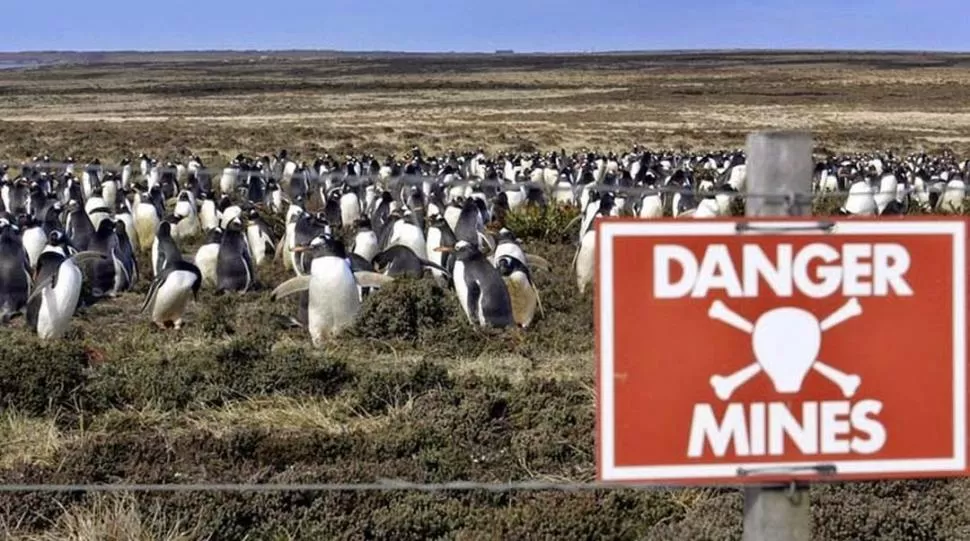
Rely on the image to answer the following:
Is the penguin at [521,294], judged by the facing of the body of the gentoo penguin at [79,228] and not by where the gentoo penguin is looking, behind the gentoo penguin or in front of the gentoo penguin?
behind

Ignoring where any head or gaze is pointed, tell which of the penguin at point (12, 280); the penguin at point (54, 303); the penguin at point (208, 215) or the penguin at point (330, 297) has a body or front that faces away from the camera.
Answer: the penguin at point (12, 280)

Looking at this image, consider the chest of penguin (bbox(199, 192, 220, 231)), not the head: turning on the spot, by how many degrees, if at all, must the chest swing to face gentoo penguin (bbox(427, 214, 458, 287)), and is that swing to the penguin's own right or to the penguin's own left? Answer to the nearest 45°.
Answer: approximately 45° to the penguin's own left

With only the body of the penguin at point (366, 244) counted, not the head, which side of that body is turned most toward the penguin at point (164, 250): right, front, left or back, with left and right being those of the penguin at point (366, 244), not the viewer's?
right

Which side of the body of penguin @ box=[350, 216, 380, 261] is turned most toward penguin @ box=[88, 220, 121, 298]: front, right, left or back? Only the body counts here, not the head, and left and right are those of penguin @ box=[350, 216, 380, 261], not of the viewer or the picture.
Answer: right

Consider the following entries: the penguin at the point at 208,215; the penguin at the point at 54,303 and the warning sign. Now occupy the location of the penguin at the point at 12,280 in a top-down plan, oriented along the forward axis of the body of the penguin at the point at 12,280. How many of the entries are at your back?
2

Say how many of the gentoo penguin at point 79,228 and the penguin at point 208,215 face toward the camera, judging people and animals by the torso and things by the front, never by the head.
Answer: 1

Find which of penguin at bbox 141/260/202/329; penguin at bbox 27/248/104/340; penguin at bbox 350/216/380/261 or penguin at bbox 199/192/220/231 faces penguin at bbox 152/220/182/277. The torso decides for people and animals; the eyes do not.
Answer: penguin at bbox 199/192/220/231

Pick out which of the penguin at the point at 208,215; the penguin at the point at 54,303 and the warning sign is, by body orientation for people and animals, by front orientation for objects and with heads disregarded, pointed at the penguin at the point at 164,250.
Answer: the penguin at the point at 208,215

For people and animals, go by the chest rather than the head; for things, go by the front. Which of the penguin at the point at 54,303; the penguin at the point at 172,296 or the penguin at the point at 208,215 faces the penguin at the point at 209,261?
the penguin at the point at 208,215

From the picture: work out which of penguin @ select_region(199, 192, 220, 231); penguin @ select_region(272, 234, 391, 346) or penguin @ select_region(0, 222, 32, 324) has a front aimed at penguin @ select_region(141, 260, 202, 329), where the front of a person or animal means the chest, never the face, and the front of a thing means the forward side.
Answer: penguin @ select_region(199, 192, 220, 231)
